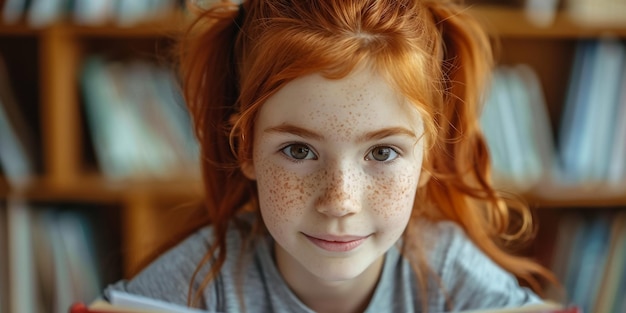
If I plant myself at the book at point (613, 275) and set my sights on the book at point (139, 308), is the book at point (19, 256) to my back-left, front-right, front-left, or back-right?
front-right

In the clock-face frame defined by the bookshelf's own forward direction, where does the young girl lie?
The young girl is roughly at 11 o'clock from the bookshelf.

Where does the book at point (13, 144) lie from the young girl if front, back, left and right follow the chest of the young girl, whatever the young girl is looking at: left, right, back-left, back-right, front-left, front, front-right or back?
back-right

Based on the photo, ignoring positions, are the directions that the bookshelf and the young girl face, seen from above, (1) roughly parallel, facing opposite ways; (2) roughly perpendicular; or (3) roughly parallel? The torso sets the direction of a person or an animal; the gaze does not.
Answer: roughly parallel

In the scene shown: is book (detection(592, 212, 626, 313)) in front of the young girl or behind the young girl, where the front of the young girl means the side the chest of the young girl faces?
behind

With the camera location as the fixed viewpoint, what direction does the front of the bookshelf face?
facing the viewer

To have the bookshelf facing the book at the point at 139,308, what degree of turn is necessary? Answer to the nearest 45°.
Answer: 0° — it already faces it

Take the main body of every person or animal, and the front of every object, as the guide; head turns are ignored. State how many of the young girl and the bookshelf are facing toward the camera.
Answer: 2

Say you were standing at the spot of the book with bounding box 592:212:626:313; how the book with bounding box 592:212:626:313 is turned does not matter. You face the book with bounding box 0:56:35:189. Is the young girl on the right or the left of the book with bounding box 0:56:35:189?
left

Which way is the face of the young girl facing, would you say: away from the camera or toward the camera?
toward the camera

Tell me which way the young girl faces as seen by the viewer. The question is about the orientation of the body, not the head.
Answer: toward the camera
